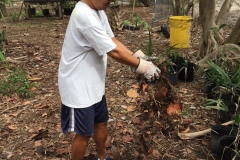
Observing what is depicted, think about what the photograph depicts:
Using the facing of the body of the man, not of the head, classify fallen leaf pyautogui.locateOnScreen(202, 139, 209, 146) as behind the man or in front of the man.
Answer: in front

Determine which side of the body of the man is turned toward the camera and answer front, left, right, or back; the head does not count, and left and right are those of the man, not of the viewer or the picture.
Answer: right

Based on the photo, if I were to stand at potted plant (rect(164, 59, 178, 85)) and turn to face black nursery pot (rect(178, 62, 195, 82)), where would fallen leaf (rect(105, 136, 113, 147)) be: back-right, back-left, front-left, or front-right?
back-right

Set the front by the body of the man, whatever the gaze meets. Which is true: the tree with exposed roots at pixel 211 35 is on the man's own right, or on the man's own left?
on the man's own left

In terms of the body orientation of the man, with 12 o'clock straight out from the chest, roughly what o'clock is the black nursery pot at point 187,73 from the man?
The black nursery pot is roughly at 10 o'clock from the man.

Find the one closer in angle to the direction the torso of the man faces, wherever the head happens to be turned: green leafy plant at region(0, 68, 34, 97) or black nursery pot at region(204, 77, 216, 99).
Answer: the black nursery pot

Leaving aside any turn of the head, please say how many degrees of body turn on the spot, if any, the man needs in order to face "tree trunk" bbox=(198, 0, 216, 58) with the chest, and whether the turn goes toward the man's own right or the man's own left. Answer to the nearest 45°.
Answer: approximately 45° to the man's own left

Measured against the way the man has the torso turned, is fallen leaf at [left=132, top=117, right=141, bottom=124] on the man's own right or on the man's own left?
on the man's own left

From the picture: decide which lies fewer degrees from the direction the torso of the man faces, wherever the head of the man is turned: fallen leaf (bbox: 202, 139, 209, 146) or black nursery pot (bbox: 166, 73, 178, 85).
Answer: the fallen leaf

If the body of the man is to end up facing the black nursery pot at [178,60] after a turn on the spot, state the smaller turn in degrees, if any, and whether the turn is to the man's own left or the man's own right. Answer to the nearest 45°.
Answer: approximately 45° to the man's own left
